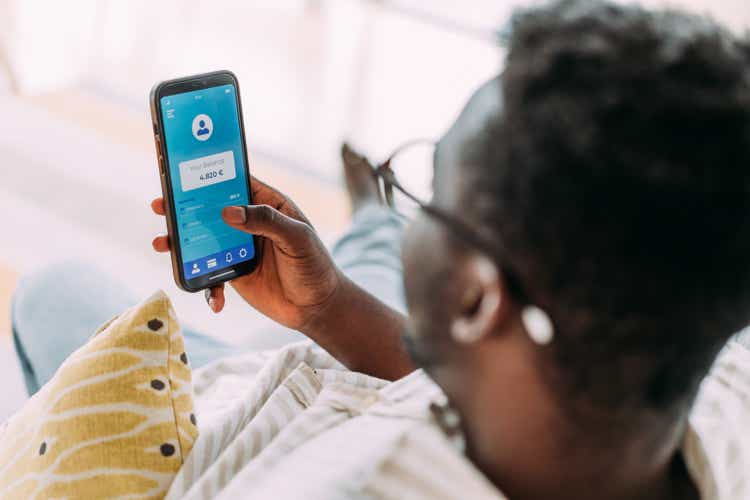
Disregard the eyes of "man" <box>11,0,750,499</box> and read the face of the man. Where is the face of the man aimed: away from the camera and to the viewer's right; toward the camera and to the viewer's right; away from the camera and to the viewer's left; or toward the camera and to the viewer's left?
away from the camera and to the viewer's left

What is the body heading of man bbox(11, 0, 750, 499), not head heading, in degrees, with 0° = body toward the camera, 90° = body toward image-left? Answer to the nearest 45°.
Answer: approximately 135°
